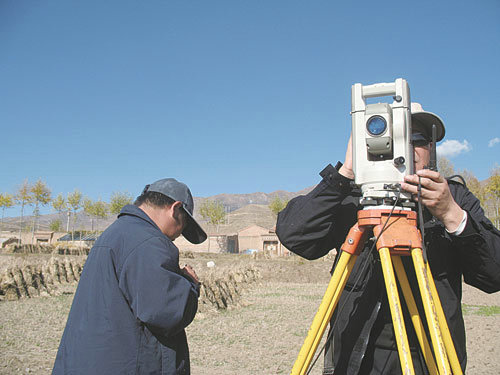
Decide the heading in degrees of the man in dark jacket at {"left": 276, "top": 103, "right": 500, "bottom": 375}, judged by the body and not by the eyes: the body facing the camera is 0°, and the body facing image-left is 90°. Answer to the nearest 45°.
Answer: approximately 0°

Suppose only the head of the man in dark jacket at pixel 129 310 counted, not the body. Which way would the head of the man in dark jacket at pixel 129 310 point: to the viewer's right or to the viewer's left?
to the viewer's right

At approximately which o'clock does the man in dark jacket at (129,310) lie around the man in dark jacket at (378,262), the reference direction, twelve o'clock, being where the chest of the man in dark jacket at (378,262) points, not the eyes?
the man in dark jacket at (129,310) is roughly at 3 o'clock from the man in dark jacket at (378,262).
